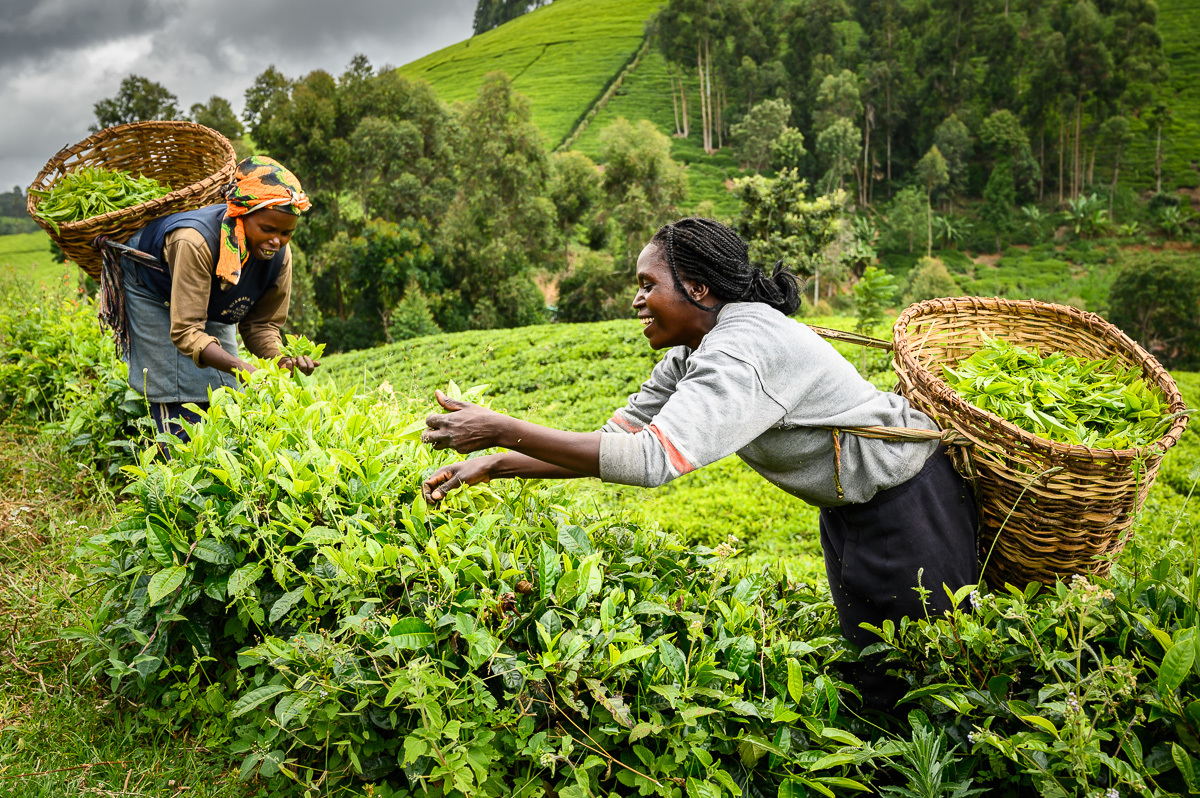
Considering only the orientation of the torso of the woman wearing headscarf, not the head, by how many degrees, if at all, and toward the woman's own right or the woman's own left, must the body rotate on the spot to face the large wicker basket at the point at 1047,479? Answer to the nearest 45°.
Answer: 0° — they already face it

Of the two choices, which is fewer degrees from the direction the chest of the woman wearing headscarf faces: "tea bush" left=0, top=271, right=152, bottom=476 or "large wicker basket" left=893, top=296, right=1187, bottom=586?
the large wicker basket

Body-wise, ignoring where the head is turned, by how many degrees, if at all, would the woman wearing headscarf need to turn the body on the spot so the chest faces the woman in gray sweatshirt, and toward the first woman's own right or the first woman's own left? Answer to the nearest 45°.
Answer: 0° — they already face them

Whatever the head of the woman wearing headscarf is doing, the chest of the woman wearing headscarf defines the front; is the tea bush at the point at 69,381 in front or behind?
behind

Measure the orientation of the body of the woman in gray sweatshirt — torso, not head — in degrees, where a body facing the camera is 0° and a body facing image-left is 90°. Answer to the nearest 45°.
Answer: approximately 90°

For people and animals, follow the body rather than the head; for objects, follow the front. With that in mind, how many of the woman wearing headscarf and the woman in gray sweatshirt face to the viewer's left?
1

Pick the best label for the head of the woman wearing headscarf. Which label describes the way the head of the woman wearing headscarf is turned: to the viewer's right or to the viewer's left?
to the viewer's right

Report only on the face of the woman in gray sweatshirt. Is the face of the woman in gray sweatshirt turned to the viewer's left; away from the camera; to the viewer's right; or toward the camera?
to the viewer's left

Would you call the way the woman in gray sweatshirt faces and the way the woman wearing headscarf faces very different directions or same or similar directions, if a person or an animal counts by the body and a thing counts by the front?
very different directions

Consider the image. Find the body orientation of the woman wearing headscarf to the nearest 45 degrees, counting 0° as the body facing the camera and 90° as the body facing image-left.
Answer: approximately 315°
